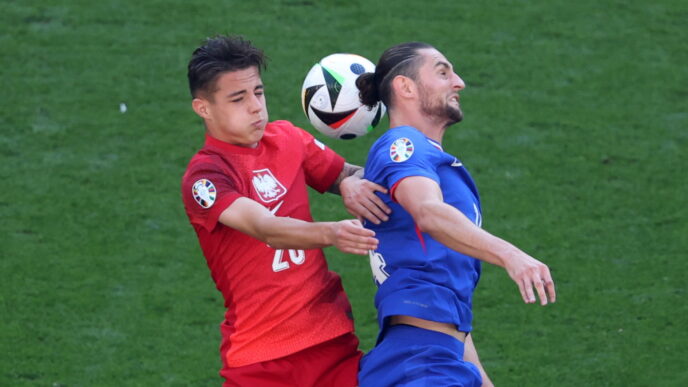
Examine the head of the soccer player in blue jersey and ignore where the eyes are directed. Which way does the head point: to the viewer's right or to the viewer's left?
to the viewer's right

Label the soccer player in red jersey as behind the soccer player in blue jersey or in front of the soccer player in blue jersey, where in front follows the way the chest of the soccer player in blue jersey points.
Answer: behind

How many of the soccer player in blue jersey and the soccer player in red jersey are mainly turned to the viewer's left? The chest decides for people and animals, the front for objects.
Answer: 0

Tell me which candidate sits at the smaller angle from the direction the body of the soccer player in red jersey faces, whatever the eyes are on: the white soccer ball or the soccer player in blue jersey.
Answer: the soccer player in blue jersey

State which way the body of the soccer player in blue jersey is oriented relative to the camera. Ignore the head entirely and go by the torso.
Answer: to the viewer's right

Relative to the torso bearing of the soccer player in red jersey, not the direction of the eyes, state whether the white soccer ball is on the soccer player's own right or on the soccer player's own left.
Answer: on the soccer player's own left
